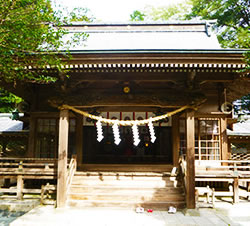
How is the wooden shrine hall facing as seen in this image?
toward the camera

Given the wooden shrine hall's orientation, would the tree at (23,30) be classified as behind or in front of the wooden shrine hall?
in front

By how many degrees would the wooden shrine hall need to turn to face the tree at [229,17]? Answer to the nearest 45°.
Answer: approximately 135° to its left
